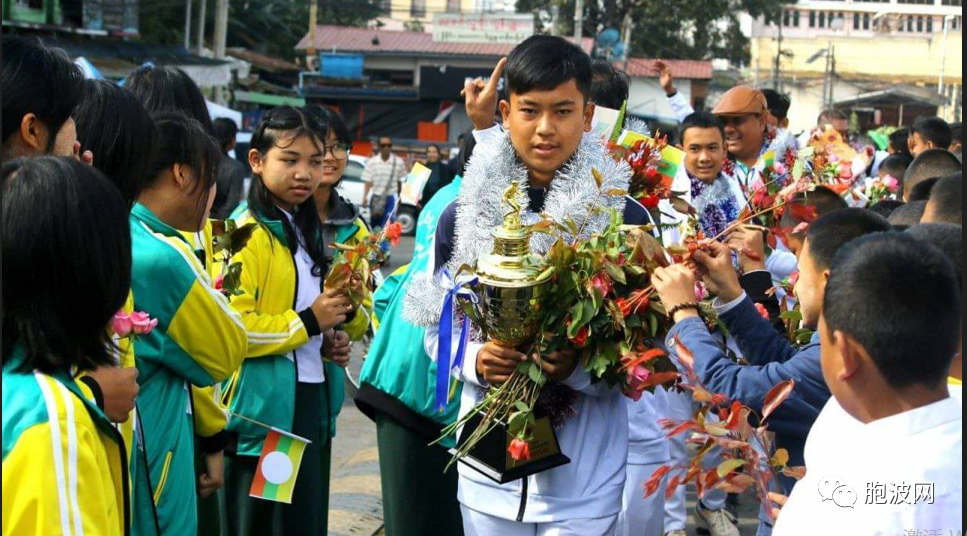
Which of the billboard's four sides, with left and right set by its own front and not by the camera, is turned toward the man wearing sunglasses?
front

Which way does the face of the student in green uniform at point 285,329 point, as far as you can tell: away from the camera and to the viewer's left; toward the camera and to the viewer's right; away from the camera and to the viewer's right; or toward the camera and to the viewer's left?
toward the camera and to the viewer's right

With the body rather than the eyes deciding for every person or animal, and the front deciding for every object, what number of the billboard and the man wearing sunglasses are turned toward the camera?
2

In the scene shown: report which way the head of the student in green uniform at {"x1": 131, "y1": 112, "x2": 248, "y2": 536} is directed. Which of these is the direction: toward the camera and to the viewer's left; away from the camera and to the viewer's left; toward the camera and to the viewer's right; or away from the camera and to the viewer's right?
away from the camera and to the viewer's right

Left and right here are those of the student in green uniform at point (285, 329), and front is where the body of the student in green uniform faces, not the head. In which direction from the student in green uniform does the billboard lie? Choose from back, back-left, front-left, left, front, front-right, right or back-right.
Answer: back-left

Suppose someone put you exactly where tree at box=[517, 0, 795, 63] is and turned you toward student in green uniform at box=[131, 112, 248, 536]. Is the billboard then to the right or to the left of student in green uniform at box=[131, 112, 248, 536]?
right

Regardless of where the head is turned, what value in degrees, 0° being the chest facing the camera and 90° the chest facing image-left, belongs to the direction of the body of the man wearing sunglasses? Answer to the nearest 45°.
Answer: approximately 0°

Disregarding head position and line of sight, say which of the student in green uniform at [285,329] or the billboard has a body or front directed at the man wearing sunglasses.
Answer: the billboard

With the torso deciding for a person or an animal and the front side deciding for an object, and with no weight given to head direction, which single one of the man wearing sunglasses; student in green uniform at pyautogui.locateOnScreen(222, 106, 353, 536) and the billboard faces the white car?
the billboard

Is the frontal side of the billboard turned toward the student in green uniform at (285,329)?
yes

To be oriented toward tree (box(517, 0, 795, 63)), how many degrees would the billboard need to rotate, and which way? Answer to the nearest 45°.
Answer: approximately 135° to its left

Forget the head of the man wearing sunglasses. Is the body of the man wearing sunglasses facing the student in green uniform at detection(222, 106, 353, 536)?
yes

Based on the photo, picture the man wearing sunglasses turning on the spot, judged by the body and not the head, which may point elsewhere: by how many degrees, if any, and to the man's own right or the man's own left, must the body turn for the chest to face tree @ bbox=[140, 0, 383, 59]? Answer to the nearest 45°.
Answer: approximately 180°
